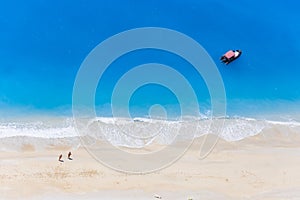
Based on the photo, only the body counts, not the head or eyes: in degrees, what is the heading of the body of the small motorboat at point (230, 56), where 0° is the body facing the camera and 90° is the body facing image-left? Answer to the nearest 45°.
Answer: approximately 225°
